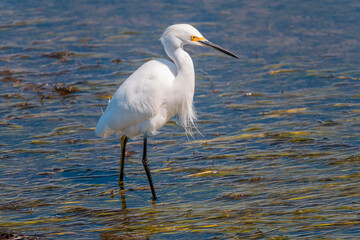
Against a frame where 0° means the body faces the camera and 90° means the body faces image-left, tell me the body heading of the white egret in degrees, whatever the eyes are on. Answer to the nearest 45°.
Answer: approximately 270°
